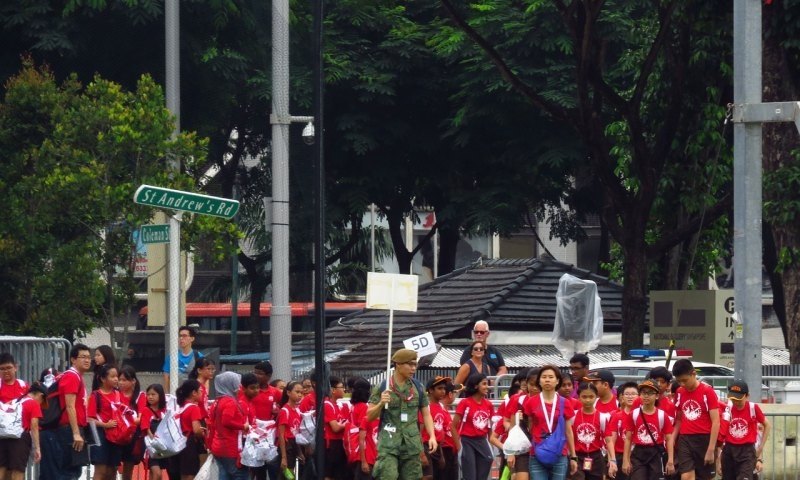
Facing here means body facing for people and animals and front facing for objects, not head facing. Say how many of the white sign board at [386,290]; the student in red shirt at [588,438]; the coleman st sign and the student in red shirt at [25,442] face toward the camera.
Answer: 3

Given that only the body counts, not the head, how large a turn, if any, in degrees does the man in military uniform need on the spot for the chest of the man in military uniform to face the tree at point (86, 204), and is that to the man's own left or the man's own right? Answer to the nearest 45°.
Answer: approximately 135° to the man's own right

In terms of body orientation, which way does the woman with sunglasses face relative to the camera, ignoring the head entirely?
toward the camera

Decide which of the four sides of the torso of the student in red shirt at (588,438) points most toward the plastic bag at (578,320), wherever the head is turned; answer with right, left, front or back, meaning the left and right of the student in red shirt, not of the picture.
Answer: back

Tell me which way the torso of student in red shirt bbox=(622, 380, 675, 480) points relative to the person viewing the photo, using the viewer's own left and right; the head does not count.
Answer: facing the viewer

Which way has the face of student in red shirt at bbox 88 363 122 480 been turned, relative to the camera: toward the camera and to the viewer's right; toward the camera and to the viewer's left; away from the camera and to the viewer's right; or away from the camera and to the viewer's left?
toward the camera and to the viewer's right

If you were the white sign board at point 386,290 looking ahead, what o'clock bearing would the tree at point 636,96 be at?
The tree is roughly at 7 o'clock from the white sign board.

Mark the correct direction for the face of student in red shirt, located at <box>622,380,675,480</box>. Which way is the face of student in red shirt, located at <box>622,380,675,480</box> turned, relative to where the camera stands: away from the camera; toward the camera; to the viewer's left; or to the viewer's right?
toward the camera

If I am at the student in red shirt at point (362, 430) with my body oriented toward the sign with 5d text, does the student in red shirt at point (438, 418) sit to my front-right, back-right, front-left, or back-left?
front-right

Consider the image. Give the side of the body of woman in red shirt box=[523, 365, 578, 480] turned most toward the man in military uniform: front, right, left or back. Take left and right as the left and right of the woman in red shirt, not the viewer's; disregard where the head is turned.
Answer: right

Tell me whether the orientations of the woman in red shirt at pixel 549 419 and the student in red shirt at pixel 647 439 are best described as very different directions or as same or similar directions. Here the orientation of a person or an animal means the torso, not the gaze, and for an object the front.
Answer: same or similar directions

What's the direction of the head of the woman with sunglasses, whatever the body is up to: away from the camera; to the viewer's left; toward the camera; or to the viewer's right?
toward the camera

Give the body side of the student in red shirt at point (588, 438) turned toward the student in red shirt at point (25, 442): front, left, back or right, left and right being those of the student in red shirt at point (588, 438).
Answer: right

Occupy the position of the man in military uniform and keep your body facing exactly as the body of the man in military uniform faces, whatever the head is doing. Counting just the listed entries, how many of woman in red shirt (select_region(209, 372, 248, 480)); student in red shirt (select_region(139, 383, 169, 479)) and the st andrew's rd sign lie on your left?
0

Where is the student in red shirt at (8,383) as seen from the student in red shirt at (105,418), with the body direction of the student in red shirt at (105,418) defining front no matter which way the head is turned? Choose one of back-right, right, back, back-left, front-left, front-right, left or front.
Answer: right
